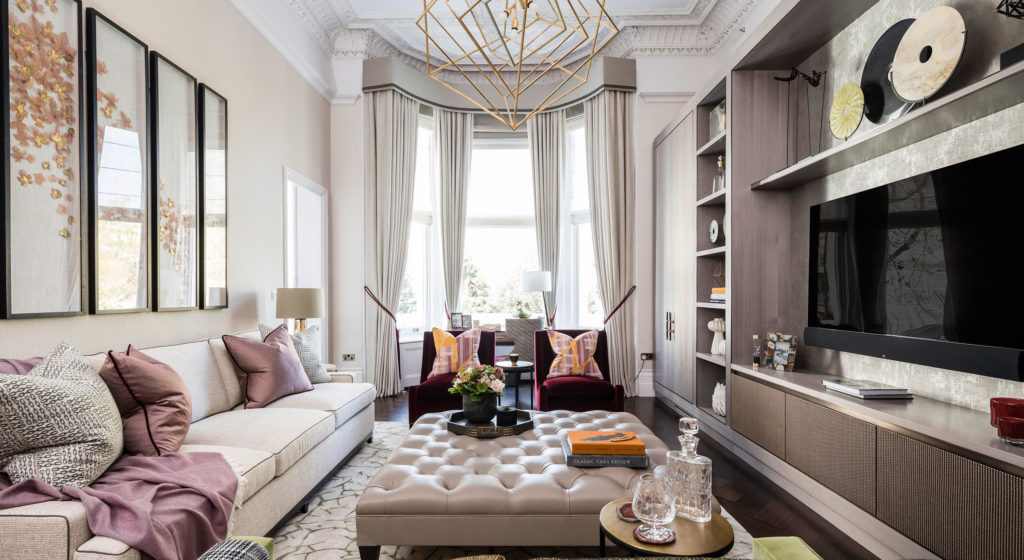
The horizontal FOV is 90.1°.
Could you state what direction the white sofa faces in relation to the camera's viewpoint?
facing the viewer and to the right of the viewer

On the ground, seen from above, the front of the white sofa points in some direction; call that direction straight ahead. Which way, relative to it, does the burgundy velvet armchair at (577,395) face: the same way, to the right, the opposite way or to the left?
to the right

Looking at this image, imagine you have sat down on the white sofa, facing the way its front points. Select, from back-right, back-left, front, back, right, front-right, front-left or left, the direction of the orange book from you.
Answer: front

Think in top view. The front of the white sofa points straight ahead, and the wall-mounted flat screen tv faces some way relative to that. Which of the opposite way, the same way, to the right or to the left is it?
the opposite way

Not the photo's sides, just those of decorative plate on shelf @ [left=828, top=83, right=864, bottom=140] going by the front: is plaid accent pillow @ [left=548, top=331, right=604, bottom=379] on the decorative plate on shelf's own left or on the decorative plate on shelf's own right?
on the decorative plate on shelf's own right

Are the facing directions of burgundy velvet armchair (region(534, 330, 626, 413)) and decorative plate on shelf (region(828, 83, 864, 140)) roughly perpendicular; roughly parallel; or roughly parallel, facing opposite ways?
roughly perpendicular

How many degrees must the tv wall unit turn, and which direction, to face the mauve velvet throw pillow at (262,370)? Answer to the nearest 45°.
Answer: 0° — it already faces it

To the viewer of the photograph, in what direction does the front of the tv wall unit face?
facing the viewer and to the left of the viewer

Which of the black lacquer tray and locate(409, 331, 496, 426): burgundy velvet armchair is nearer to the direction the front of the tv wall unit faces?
the black lacquer tray

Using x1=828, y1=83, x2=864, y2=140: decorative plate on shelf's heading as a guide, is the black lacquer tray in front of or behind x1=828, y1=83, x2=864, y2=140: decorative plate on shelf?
in front

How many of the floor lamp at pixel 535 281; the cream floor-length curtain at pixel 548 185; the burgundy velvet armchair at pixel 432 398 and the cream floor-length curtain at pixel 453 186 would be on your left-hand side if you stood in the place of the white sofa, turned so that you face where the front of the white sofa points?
4

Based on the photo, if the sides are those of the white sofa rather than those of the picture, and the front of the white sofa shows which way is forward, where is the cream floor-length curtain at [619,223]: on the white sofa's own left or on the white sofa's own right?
on the white sofa's own left

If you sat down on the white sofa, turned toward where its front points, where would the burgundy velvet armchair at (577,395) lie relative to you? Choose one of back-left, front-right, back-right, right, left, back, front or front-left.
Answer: front-left

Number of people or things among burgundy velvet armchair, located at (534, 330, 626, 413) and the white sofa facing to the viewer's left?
0

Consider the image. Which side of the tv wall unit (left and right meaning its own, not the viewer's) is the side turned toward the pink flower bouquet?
front

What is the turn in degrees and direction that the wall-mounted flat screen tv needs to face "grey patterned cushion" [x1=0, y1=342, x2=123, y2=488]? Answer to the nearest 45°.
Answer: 0° — it already faces it

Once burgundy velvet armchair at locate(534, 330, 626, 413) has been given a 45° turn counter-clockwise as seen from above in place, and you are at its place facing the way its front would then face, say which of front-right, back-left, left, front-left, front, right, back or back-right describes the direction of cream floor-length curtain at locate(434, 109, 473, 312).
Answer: back

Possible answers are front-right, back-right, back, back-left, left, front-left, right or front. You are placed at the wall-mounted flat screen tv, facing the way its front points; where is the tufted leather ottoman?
front

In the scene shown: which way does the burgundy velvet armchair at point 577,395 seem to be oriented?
toward the camera

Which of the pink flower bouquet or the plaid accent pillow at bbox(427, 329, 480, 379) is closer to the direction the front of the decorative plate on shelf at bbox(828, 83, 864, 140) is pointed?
the pink flower bouquet

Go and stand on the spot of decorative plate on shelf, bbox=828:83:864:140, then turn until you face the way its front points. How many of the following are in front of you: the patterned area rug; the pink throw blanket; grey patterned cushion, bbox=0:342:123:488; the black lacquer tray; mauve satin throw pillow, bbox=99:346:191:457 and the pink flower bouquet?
6

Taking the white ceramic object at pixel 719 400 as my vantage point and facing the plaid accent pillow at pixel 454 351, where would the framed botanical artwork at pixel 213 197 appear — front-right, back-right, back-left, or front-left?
front-left
